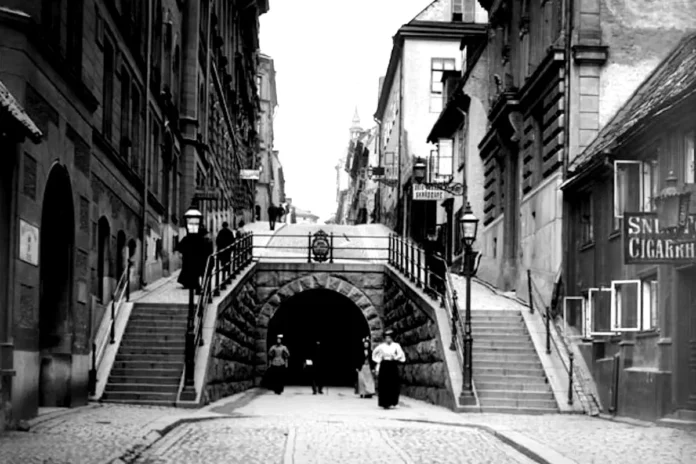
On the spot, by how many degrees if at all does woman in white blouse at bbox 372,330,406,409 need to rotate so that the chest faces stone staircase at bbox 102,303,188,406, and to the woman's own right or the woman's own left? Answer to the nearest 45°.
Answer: approximately 90° to the woman's own right

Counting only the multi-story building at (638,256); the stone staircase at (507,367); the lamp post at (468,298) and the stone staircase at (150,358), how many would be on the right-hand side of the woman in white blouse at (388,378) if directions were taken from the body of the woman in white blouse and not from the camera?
1

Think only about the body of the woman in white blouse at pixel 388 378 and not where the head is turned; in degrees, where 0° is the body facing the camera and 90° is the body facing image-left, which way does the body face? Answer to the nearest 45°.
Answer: approximately 0°

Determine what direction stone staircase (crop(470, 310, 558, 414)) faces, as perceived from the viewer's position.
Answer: facing the viewer

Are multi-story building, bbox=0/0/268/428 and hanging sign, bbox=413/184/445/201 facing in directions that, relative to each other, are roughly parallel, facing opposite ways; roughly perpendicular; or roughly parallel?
roughly perpendicular

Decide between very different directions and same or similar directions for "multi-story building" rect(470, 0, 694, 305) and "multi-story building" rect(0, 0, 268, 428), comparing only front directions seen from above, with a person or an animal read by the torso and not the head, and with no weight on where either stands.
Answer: very different directions

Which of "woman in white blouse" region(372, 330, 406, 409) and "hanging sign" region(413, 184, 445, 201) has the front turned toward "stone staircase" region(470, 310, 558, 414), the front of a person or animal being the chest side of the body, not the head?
the hanging sign

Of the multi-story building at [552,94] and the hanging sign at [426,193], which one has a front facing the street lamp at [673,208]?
the hanging sign

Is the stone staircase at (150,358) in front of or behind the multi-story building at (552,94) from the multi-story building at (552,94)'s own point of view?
in front

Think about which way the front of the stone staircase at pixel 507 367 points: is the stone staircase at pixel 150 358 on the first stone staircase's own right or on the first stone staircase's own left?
on the first stone staircase's own right

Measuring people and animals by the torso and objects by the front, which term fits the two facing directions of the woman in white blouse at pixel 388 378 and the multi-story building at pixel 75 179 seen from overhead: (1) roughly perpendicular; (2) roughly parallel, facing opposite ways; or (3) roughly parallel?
roughly perpendicular

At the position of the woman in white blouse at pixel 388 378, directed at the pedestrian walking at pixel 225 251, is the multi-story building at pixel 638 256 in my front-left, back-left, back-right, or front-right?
back-right

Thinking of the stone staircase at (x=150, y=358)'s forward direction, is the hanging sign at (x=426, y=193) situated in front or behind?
behind

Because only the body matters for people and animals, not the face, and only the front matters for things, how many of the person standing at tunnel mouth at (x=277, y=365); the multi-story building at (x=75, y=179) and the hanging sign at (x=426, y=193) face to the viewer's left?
0

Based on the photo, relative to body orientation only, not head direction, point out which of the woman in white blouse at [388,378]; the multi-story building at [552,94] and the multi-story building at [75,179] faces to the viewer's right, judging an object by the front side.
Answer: the multi-story building at [75,179]

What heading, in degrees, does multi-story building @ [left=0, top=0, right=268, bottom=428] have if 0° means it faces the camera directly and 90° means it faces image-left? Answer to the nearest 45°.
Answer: approximately 270°

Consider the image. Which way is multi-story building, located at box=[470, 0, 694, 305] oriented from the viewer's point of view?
to the viewer's left

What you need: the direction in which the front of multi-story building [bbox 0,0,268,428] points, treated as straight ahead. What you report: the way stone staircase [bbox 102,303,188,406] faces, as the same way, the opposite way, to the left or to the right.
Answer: to the right

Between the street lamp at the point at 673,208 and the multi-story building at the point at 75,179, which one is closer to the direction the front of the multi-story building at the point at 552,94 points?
the multi-story building

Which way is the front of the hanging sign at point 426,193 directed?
toward the camera

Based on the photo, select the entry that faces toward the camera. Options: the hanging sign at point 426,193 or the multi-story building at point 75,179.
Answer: the hanging sign
